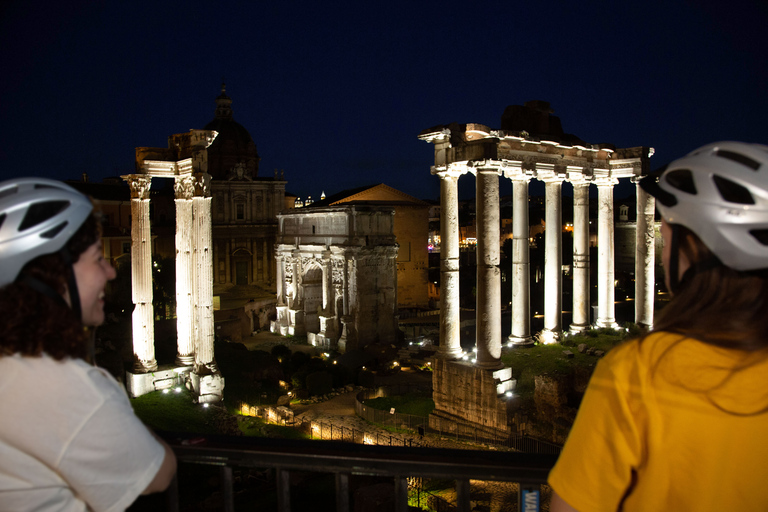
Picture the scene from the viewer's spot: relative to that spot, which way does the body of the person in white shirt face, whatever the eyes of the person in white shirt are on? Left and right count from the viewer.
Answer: facing away from the viewer and to the right of the viewer

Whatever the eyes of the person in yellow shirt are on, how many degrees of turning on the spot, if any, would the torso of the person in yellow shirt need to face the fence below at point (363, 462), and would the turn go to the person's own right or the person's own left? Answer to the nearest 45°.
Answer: approximately 45° to the person's own left

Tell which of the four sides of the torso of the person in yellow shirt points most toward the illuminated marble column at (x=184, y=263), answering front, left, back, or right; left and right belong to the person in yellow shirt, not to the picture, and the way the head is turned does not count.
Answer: front

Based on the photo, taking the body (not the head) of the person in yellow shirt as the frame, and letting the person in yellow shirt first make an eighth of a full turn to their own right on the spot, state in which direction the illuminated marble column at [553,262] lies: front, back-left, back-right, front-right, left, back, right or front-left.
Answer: front

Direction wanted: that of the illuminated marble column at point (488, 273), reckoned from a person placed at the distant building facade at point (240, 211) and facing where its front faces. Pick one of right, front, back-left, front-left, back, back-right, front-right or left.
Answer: front

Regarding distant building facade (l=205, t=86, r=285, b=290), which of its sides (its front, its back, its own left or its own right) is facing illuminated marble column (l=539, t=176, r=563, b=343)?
front

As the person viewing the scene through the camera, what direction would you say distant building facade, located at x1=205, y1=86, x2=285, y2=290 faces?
facing the viewer

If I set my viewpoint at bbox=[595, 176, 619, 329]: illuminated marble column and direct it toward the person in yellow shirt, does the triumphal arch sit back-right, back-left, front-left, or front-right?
back-right

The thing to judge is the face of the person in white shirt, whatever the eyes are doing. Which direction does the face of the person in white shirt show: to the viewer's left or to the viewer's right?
to the viewer's right

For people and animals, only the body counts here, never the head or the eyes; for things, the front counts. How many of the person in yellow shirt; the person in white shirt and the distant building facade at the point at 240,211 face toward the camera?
1

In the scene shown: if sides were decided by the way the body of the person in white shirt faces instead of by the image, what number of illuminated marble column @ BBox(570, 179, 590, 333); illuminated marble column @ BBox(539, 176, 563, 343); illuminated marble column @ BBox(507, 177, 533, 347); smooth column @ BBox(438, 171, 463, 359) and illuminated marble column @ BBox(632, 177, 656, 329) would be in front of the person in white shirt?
5

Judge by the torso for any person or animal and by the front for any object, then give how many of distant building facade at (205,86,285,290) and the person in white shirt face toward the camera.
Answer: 1

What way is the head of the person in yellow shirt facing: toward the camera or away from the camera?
away from the camera

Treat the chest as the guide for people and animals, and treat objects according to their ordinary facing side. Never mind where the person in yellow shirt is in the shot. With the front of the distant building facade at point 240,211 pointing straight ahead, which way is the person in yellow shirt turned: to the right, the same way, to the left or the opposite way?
the opposite way

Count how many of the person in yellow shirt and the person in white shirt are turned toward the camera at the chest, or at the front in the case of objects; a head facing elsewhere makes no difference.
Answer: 0

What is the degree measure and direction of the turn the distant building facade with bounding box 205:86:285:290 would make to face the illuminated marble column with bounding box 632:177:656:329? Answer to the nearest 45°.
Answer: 0° — it already faces it

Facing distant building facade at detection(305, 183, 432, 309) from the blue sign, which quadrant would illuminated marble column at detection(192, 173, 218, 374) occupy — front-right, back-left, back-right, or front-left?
front-left

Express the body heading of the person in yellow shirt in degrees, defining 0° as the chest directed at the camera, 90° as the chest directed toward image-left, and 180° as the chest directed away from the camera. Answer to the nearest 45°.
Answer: approximately 135°

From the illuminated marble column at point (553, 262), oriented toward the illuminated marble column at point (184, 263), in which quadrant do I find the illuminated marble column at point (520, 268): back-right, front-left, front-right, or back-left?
front-left

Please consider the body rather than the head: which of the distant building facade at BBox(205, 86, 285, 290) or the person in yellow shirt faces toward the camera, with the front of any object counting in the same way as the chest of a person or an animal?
the distant building facade

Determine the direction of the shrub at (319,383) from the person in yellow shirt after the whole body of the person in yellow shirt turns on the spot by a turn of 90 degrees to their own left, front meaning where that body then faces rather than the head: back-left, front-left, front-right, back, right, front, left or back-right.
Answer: right

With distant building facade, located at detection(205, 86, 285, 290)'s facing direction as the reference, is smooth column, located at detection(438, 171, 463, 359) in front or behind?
in front

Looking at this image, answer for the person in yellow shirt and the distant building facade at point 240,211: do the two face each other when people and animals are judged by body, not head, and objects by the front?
yes

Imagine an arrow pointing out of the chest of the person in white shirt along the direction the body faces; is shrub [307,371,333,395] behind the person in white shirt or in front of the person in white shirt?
in front
